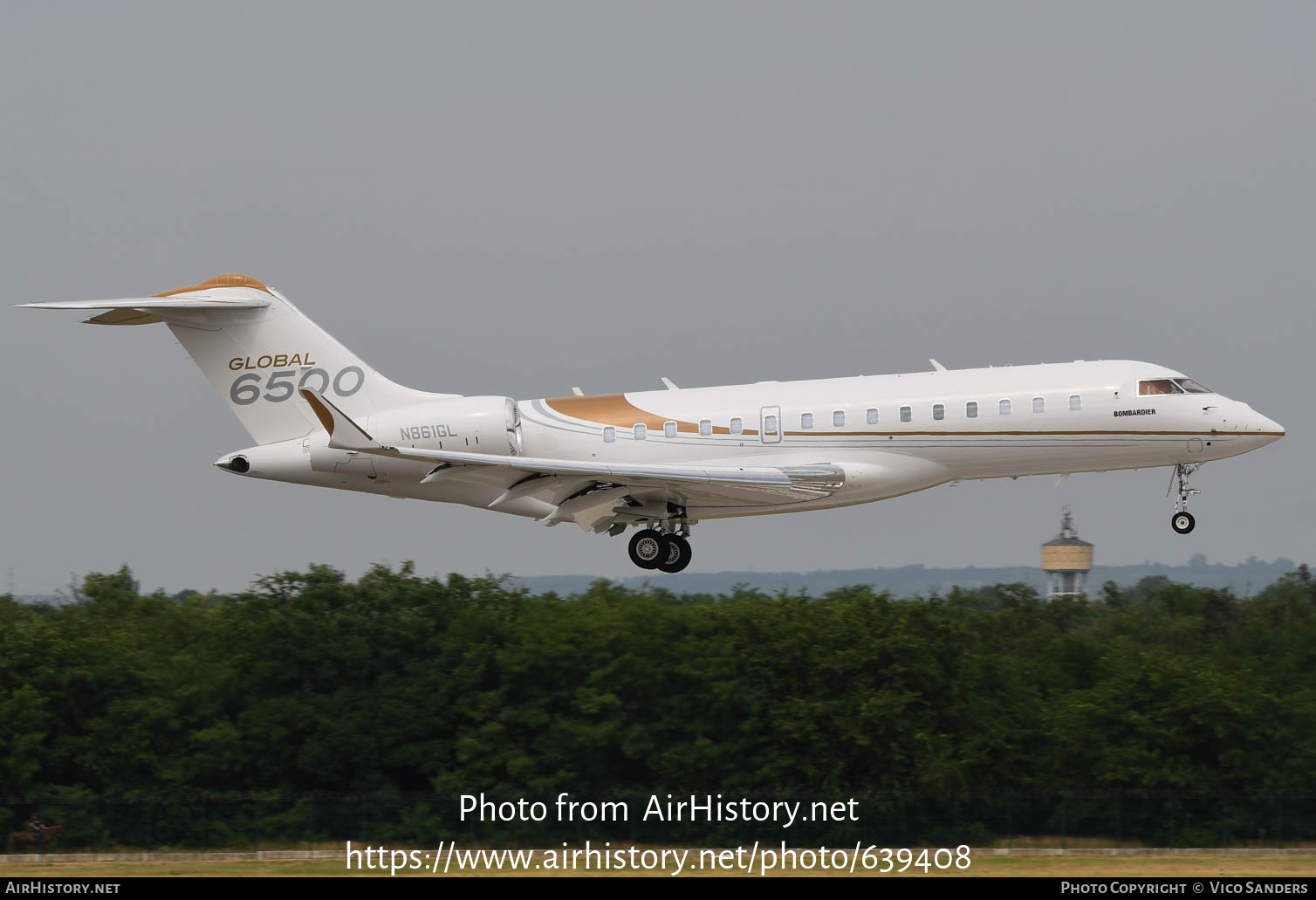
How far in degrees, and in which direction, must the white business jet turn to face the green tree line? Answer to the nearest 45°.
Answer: approximately 90° to its left

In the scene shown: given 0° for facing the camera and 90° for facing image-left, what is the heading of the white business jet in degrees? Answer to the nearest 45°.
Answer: approximately 270°
